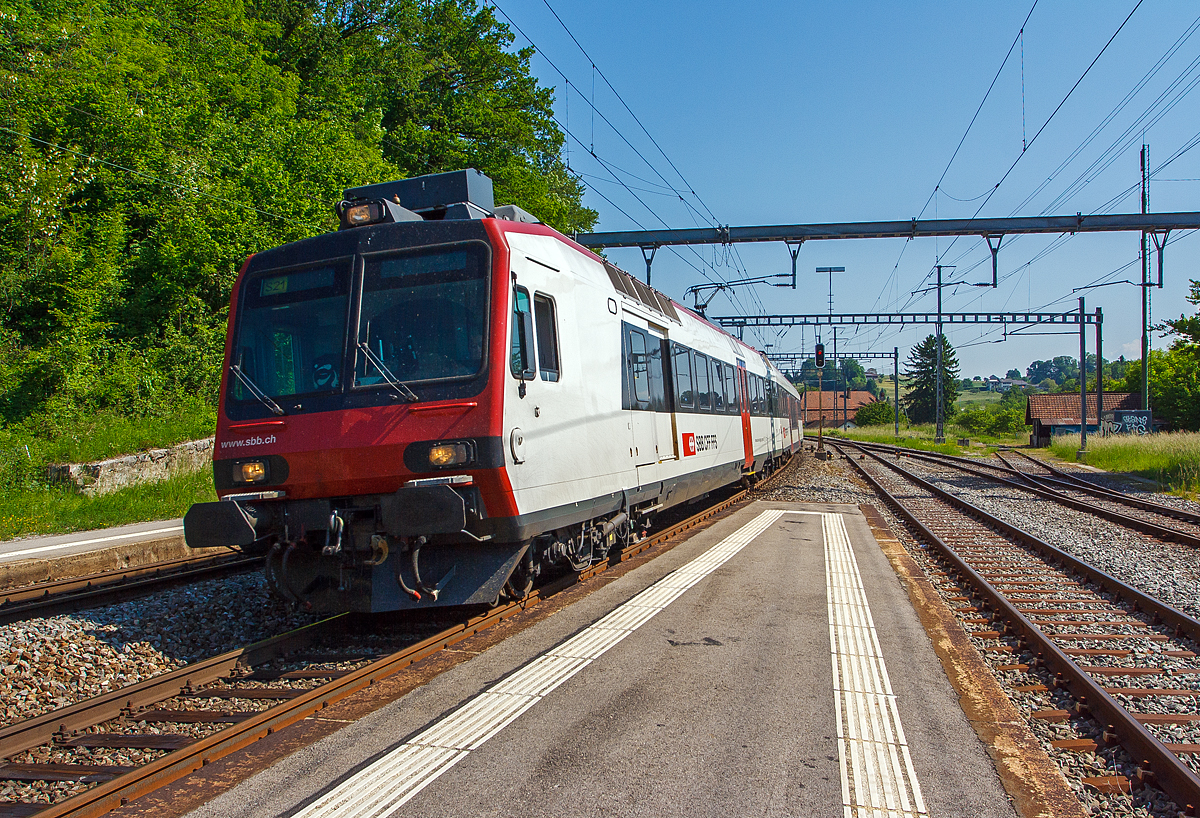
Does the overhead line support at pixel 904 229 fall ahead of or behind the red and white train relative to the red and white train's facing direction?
behind

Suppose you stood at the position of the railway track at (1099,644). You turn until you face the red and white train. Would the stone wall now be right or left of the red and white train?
left

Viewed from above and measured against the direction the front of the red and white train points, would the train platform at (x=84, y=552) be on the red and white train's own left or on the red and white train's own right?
on the red and white train's own right

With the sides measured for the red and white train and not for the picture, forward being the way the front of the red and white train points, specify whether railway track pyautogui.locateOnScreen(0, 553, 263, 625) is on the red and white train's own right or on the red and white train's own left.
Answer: on the red and white train's own right

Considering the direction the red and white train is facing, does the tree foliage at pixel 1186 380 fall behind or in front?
behind

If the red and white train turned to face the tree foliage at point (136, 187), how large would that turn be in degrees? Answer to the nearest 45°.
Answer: approximately 90° to its right

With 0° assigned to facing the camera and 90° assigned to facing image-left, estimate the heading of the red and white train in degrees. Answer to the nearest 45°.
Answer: approximately 45°
